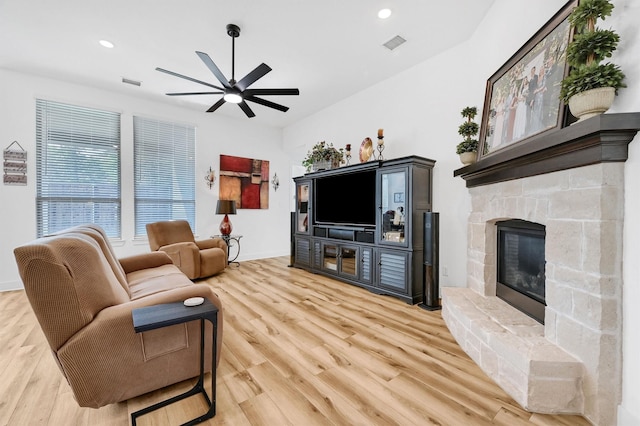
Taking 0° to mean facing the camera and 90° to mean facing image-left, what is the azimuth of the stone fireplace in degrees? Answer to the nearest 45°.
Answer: approximately 45°

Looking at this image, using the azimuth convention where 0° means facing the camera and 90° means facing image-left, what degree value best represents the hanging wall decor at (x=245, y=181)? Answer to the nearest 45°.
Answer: approximately 315°

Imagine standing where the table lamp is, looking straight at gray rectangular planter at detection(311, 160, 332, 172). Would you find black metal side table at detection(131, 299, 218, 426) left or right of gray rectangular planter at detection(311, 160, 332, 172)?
right

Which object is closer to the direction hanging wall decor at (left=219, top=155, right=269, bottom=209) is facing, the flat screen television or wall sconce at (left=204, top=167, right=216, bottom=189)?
the flat screen television

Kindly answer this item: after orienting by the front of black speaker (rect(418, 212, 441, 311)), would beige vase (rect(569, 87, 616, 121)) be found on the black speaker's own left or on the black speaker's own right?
on the black speaker's own left

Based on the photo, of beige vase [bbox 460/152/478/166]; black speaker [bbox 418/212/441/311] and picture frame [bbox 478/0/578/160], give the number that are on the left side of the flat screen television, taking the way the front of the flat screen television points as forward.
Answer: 3

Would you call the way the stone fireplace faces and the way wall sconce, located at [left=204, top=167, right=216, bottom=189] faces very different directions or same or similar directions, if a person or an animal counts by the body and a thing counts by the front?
very different directions

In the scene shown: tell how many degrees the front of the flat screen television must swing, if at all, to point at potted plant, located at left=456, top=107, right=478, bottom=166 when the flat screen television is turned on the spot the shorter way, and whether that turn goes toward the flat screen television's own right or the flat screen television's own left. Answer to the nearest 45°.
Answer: approximately 90° to the flat screen television's own left
